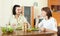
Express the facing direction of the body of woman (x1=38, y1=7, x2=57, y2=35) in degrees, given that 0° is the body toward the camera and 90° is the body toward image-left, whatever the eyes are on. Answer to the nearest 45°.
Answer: approximately 45°
